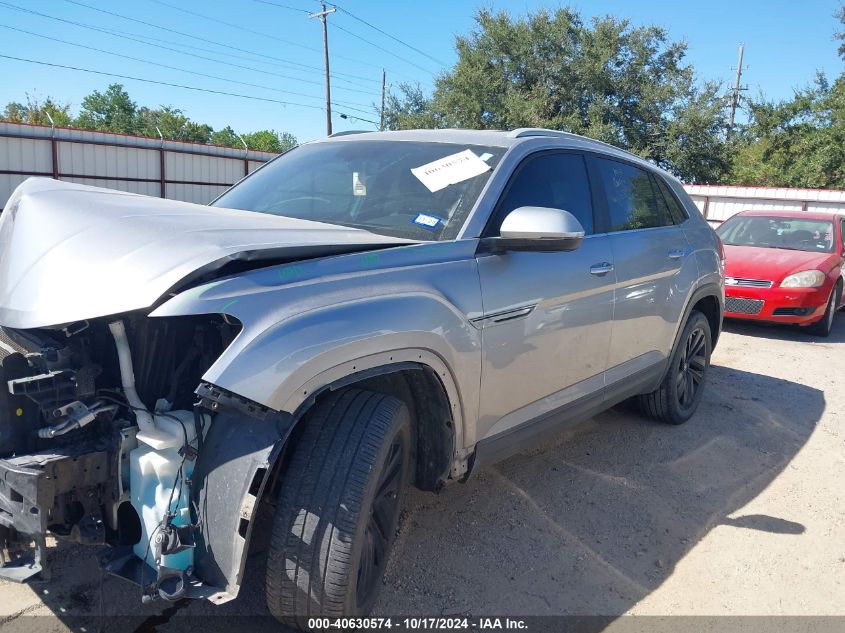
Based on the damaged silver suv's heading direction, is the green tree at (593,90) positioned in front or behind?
behind

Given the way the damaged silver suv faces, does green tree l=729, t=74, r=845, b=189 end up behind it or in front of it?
behind

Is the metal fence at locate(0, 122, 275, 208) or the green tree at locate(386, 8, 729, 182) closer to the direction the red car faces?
the metal fence

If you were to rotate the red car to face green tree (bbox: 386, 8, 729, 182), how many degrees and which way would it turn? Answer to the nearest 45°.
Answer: approximately 135° to its right

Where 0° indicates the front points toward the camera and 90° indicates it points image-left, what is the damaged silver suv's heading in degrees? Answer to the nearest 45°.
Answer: approximately 45°

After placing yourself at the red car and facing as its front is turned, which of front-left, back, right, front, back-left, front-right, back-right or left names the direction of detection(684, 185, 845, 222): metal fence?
back-right

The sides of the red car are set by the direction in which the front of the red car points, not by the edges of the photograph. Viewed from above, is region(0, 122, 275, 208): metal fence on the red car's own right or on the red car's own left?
on the red car's own right

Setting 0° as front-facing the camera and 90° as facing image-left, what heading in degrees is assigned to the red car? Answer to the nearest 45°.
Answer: approximately 45°

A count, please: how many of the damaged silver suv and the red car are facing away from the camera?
0
